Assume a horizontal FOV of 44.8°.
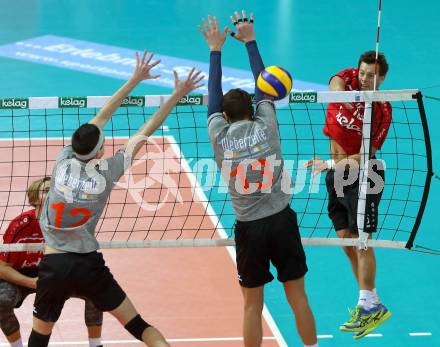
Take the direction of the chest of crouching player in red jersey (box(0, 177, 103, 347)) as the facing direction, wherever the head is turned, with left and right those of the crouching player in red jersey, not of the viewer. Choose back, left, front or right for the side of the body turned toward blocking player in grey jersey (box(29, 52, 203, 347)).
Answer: front

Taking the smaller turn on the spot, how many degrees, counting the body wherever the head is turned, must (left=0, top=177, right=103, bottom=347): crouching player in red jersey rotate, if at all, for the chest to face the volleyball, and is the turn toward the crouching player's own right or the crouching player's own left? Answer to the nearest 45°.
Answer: approximately 45° to the crouching player's own left

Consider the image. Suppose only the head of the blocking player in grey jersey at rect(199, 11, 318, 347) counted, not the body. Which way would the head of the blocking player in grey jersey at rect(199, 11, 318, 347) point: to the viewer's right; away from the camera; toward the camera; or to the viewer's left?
away from the camera

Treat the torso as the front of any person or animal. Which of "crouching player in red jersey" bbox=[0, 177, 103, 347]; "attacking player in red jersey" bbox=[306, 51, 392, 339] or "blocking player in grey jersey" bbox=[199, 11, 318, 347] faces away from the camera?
the blocking player in grey jersey

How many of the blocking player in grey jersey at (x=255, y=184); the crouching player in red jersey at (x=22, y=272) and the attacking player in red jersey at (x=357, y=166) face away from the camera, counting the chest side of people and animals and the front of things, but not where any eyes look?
1

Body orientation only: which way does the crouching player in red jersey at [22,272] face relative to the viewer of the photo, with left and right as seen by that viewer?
facing the viewer and to the right of the viewer

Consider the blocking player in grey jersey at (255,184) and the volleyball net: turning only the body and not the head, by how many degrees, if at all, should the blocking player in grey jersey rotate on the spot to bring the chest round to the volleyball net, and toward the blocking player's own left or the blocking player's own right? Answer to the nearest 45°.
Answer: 0° — they already face it

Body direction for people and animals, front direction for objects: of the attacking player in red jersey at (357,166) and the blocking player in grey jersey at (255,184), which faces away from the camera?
the blocking player in grey jersey

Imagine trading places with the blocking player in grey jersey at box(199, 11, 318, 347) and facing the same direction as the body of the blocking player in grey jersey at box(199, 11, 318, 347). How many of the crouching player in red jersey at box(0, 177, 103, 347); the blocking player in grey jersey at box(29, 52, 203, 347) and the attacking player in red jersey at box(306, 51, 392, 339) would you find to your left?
2

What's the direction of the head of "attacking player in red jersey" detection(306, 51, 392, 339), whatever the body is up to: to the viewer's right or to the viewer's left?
to the viewer's left

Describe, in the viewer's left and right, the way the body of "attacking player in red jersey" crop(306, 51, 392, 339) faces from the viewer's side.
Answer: facing the viewer and to the left of the viewer

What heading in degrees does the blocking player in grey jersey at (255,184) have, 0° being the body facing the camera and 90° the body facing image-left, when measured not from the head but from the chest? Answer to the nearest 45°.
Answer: approximately 180°
